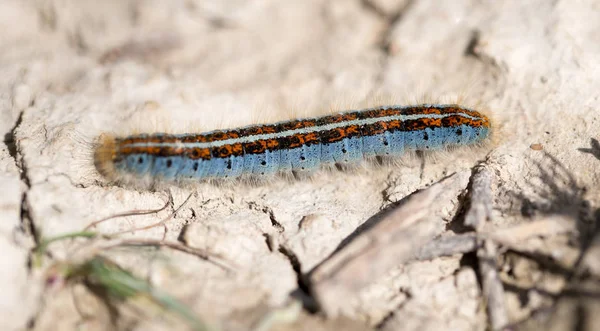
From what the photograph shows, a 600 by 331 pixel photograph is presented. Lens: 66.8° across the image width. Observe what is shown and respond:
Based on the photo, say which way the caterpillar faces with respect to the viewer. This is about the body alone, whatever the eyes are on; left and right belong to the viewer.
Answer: facing to the left of the viewer

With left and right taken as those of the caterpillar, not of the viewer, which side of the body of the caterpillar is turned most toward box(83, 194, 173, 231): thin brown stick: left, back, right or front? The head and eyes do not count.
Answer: front

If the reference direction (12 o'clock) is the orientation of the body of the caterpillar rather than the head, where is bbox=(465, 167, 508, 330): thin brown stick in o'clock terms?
The thin brown stick is roughly at 7 o'clock from the caterpillar.
